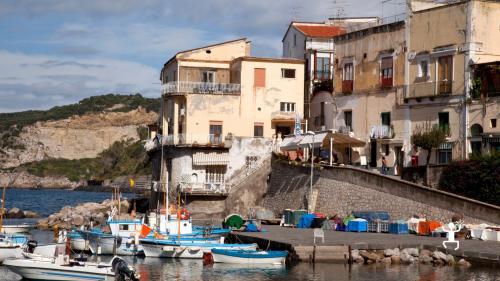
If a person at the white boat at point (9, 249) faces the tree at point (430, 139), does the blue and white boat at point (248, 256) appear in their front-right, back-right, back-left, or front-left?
front-right

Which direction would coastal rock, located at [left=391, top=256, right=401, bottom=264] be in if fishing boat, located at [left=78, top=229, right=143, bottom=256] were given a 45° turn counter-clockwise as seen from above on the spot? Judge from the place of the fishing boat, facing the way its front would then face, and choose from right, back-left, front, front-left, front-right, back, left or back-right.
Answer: left

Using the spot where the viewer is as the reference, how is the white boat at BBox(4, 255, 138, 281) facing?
facing to the left of the viewer

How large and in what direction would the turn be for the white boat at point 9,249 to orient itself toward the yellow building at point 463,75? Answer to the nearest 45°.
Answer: approximately 180°

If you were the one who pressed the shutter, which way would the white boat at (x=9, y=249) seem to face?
facing to the left of the viewer

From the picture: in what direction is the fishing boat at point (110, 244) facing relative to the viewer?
to the viewer's left

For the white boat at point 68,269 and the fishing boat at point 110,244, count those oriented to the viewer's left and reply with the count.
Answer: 2

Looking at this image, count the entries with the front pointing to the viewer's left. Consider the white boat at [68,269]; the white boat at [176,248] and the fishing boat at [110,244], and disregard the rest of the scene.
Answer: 3

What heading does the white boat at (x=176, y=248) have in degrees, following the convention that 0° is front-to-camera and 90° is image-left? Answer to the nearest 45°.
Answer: approximately 90°
